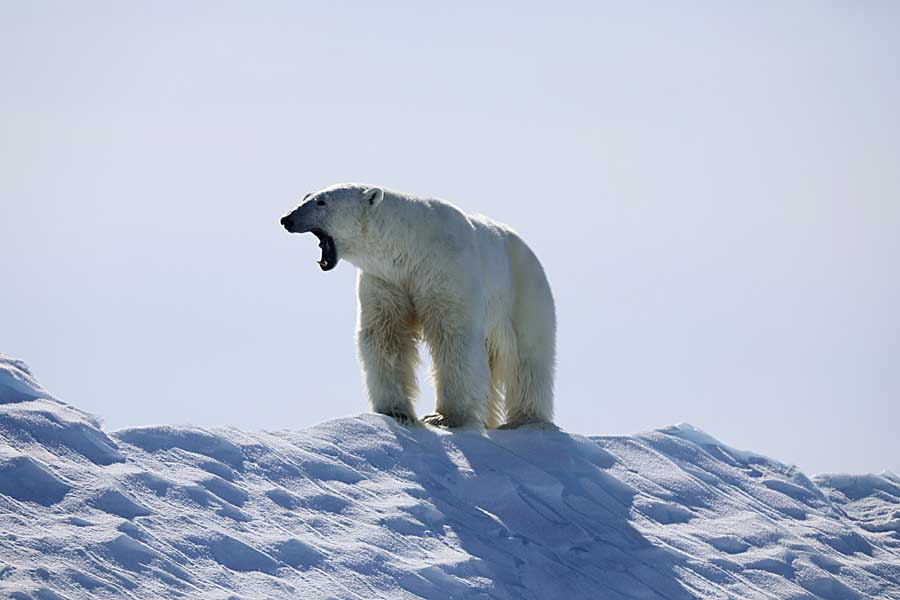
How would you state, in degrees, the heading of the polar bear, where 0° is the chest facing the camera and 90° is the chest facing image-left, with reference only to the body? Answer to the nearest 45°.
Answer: approximately 45°
